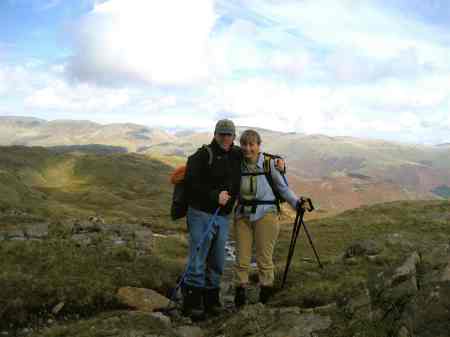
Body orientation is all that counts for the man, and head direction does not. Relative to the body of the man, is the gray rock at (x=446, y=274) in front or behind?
in front

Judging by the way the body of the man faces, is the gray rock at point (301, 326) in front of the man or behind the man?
in front

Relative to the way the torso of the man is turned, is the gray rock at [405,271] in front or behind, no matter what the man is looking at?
in front

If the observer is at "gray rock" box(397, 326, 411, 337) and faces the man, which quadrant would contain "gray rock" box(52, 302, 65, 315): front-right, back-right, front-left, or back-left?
front-left

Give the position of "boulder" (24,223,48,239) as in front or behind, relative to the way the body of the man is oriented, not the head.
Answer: behind

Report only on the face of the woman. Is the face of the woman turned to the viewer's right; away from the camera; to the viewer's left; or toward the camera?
toward the camera

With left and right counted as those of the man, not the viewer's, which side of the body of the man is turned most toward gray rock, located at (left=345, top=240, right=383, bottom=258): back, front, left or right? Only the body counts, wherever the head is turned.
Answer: left

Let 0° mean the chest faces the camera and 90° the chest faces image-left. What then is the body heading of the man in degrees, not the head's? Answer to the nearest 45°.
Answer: approximately 315°

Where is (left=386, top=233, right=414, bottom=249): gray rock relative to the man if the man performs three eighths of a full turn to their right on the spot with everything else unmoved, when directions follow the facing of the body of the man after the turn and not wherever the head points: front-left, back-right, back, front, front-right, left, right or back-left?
back-right

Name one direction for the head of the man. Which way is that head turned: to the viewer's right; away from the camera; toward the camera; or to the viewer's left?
toward the camera

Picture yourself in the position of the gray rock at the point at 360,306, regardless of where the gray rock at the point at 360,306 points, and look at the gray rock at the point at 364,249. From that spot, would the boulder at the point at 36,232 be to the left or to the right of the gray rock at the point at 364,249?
left

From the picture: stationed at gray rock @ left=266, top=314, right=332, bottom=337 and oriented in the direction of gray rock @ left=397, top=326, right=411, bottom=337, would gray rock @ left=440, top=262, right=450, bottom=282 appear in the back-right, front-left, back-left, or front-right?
front-left

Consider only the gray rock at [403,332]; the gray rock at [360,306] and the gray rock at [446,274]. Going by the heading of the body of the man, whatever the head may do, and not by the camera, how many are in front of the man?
3
